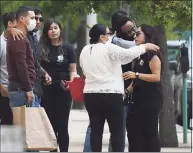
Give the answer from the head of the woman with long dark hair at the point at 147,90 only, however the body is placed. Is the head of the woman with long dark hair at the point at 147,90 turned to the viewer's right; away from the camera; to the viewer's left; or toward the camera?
to the viewer's left

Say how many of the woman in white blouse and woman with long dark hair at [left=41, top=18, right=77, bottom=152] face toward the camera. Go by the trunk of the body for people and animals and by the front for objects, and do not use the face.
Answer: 1

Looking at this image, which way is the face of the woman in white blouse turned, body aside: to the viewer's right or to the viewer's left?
to the viewer's right

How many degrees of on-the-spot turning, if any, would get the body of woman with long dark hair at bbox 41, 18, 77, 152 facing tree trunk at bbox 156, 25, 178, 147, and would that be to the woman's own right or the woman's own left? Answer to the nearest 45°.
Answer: approximately 135° to the woman's own left

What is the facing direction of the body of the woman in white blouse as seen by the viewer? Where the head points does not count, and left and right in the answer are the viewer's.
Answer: facing away from the viewer and to the right of the viewer

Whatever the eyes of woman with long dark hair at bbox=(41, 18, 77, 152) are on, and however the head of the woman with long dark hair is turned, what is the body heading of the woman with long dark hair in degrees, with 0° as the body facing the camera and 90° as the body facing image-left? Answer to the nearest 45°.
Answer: approximately 0°
